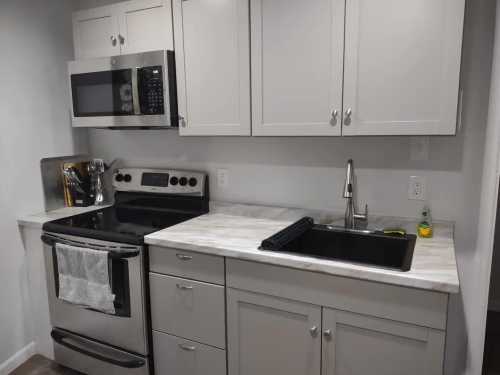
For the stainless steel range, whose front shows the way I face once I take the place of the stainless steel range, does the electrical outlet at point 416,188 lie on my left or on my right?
on my left

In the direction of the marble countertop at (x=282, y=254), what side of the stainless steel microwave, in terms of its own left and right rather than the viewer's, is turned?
left

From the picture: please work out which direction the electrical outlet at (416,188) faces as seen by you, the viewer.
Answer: facing the viewer

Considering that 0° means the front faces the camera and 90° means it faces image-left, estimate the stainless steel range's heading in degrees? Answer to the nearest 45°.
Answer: approximately 45°

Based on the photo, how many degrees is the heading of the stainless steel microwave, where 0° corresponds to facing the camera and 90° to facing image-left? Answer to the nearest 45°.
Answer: approximately 45°

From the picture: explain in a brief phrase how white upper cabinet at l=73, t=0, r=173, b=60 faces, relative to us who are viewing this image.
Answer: facing the viewer and to the left of the viewer

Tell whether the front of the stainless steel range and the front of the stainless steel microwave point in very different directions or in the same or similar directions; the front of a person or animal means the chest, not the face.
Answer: same or similar directions

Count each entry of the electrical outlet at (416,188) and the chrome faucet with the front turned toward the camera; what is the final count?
2

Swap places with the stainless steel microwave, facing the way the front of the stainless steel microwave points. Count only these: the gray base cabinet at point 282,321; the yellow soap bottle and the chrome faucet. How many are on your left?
3

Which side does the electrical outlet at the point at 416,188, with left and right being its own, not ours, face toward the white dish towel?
right

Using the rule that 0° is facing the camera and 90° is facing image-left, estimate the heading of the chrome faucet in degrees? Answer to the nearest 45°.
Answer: approximately 0°

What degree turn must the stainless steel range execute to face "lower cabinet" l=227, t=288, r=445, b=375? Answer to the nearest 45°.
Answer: approximately 90° to its left
